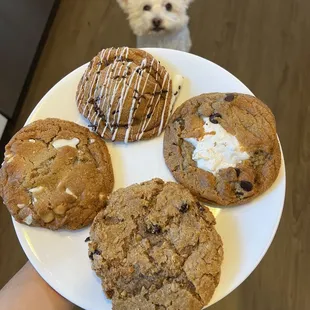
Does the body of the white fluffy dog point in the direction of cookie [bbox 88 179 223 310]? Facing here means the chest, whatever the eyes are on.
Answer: yes

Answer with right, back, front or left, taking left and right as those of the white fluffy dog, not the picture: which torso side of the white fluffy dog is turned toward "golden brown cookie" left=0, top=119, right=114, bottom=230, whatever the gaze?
front

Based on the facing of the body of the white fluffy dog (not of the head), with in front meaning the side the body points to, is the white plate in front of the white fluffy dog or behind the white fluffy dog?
in front

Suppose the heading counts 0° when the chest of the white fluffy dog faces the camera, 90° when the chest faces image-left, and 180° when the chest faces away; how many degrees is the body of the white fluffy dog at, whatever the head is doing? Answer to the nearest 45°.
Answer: approximately 0°
